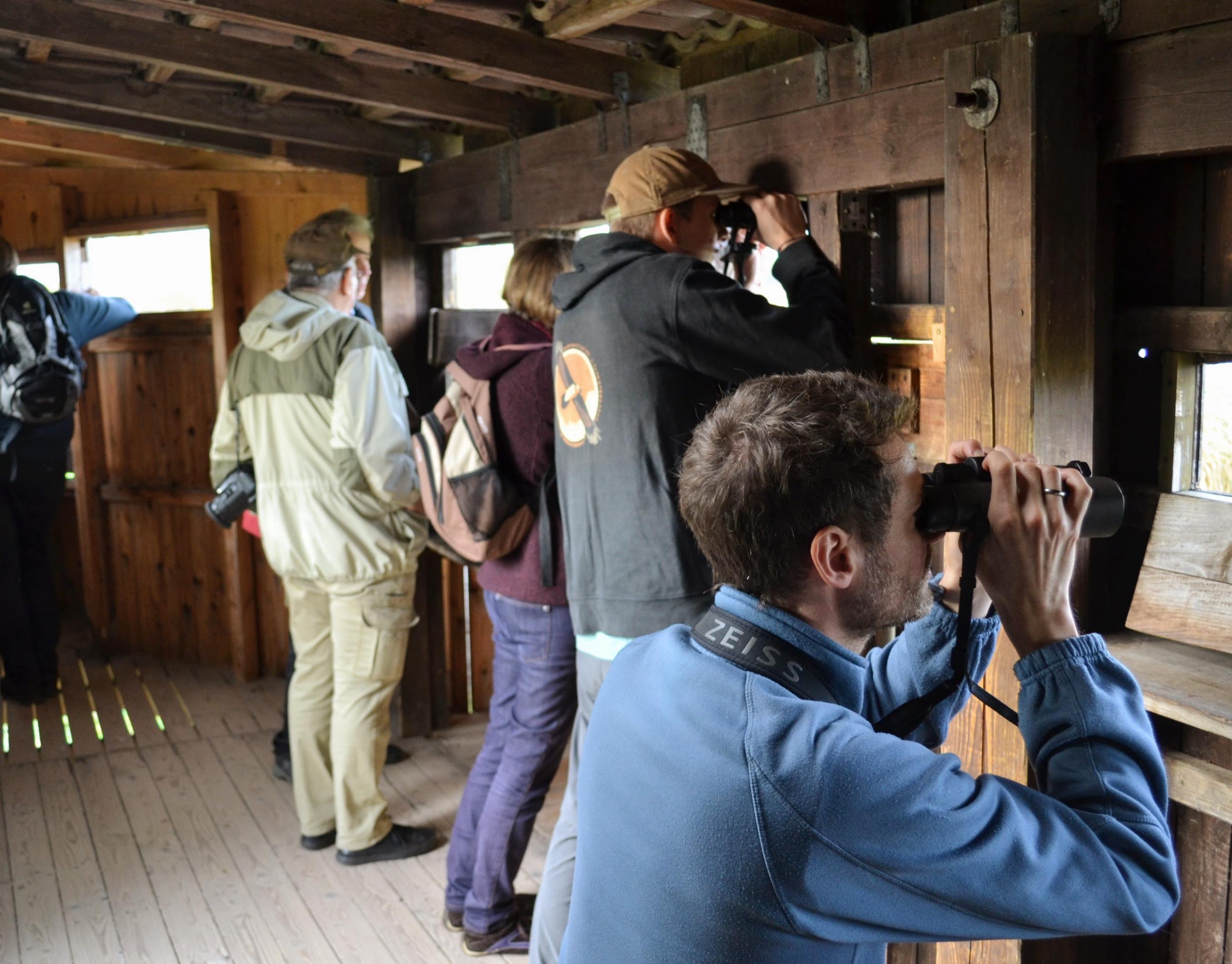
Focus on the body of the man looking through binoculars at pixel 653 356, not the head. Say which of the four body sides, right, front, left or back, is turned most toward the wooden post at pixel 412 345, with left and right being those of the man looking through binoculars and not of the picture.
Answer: left

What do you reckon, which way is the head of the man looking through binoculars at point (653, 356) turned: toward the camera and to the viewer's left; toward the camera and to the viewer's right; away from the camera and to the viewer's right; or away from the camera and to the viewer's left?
away from the camera and to the viewer's right

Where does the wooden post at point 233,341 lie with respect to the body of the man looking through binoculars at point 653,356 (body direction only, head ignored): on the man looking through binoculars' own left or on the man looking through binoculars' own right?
on the man looking through binoculars' own left

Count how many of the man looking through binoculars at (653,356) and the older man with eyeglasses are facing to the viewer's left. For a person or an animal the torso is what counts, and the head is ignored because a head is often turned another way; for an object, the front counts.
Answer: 0

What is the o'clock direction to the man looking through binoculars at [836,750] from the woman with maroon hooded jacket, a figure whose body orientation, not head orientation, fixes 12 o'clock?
The man looking through binoculars is roughly at 4 o'clock from the woman with maroon hooded jacket.

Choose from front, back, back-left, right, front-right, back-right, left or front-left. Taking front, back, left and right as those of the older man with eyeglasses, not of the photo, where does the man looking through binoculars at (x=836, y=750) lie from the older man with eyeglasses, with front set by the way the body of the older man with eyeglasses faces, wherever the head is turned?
back-right

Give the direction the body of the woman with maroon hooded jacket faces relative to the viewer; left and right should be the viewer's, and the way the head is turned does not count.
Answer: facing away from the viewer and to the right of the viewer

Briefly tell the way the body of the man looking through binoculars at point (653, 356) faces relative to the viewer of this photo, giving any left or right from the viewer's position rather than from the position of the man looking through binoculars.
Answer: facing away from the viewer and to the right of the viewer

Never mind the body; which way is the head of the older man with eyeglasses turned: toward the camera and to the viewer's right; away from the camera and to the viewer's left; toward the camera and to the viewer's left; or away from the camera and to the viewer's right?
away from the camera and to the viewer's right

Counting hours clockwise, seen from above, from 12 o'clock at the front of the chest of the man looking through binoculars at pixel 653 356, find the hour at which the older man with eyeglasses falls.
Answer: The older man with eyeglasses is roughly at 9 o'clock from the man looking through binoculars.

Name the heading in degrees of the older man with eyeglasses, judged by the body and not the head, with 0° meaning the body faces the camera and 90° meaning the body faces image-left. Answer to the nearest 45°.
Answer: approximately 225°

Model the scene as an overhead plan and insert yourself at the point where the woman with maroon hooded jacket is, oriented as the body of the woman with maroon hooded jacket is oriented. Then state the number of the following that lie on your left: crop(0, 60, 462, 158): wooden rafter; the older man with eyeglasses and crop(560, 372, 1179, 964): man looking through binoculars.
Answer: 2
